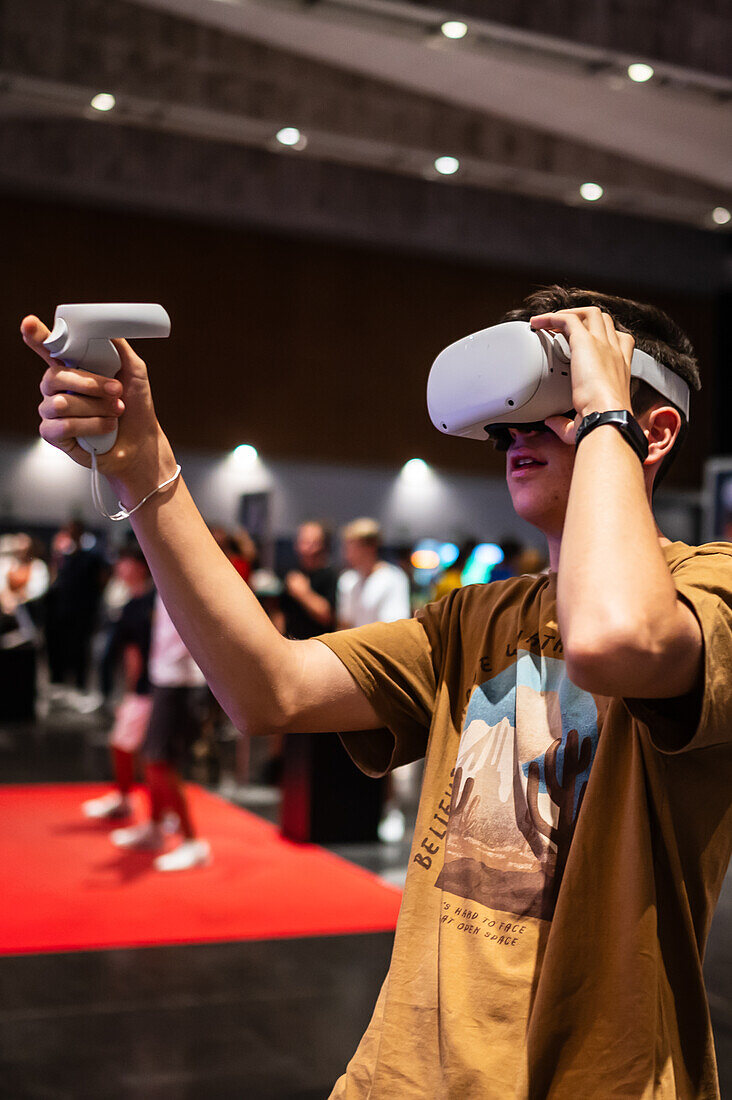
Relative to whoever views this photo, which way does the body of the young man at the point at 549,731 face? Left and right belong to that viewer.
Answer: facing the viewer and to the left of the viewer

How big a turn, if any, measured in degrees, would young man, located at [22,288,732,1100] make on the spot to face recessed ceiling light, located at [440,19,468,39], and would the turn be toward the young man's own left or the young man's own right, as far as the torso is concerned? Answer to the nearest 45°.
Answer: approximately 135° to the young man's own right
